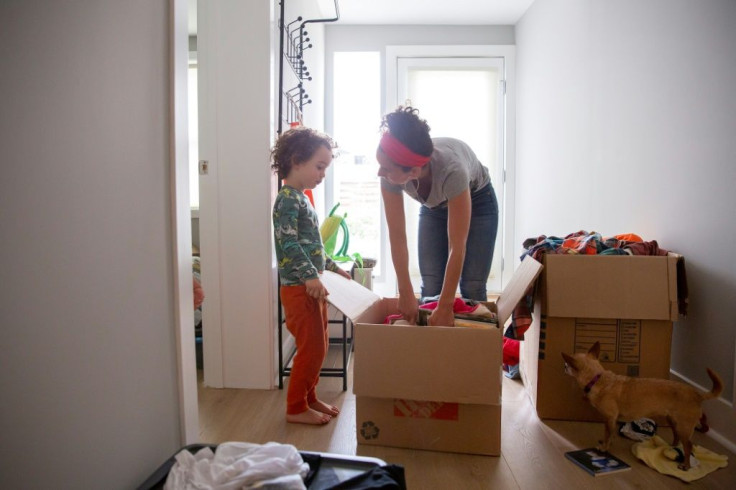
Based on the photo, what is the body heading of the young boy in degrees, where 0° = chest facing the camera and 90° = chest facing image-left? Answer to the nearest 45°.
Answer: approximately 270°

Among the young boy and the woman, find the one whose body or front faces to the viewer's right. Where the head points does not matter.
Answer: the young boy

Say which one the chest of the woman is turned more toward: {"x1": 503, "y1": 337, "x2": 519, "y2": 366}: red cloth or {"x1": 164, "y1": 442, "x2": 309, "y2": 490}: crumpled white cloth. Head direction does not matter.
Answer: the crumpled white cloth

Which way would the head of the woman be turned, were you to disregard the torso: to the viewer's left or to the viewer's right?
to the viewer's left

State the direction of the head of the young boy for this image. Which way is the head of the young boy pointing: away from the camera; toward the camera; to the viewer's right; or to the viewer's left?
to the viewer's right

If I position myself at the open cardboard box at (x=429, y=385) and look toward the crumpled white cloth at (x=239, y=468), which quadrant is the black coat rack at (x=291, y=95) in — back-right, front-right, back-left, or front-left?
back-right

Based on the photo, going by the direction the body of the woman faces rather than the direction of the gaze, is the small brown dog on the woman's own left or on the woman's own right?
on the woman's own left

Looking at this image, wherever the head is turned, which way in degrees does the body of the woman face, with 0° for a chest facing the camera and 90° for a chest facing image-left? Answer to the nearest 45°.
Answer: approximately 45°

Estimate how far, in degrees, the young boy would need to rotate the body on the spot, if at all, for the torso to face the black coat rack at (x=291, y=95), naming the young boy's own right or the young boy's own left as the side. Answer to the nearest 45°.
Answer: approximately 90° to the young boy's own left

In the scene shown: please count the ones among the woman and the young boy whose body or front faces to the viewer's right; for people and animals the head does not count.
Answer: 1
